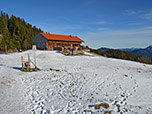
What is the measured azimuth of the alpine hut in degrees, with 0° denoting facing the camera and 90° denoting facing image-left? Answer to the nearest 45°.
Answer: approximately 315°
